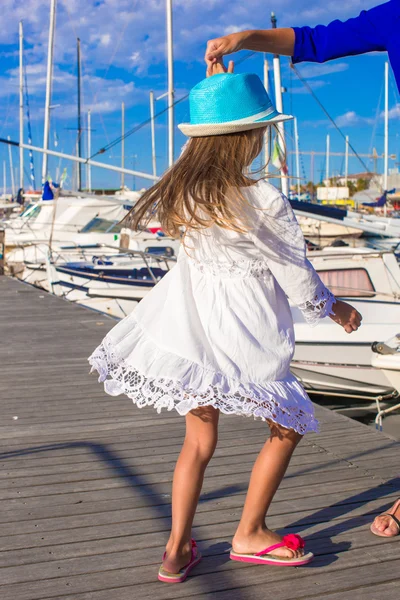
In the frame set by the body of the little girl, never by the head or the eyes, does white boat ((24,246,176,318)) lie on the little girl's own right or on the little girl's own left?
on the little girl's own left

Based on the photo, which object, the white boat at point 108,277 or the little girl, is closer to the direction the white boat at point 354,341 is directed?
the white boat

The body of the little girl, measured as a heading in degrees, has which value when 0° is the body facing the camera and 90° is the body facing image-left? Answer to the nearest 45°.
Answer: approximately 225°
